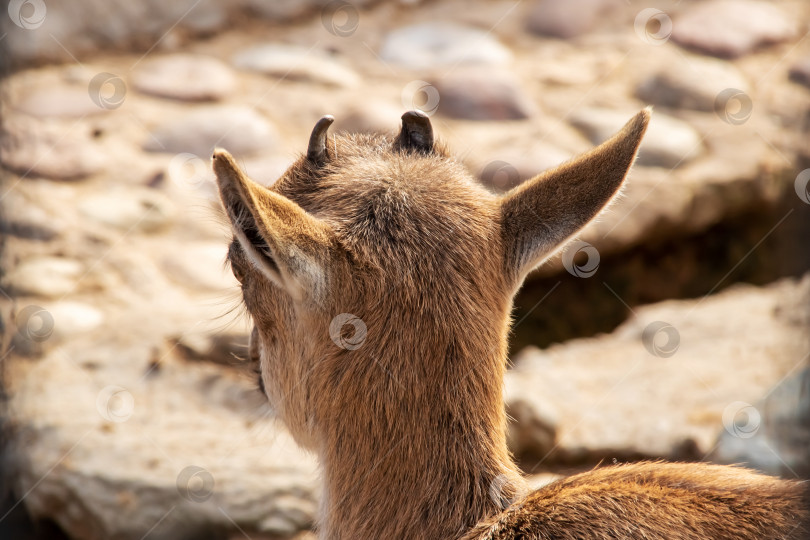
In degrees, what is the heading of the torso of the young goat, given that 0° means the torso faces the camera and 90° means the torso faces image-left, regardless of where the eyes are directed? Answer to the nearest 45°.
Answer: approximately 135°

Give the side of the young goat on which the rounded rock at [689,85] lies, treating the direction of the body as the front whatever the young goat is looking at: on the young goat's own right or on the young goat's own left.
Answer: on the young goat's own right

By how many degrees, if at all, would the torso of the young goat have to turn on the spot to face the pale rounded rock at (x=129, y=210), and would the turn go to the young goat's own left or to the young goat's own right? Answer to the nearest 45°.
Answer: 0° — it already faces it

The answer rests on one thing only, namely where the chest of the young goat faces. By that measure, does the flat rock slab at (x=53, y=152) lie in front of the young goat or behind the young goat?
in front
